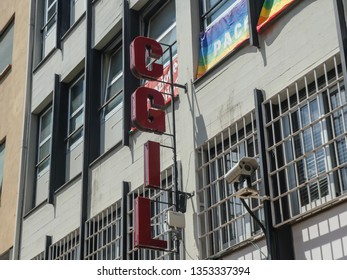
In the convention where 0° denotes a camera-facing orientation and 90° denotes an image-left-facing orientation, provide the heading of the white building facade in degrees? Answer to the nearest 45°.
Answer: approximately 45°
